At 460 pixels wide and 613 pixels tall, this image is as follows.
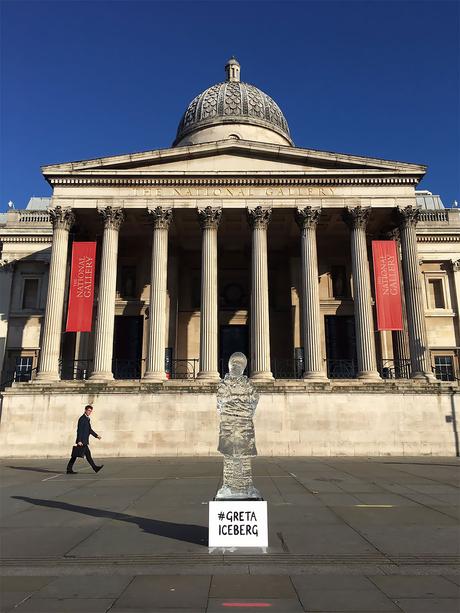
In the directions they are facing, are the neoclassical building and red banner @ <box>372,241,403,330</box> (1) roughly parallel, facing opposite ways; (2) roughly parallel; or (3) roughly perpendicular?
roughly parallel

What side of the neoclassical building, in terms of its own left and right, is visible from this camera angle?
front

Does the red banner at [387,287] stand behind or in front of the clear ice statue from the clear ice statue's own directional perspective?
behind

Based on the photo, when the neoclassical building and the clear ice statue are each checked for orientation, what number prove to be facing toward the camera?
2

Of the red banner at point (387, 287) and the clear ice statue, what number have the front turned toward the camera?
2

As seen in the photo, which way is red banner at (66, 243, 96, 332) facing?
toward the camera

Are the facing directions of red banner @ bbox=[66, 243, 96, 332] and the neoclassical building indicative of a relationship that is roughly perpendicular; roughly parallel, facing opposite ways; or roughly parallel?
roughly parallel

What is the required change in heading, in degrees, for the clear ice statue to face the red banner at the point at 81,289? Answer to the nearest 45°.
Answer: approximately 135° to its right

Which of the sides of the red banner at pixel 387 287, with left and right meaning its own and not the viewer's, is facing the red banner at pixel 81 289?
right

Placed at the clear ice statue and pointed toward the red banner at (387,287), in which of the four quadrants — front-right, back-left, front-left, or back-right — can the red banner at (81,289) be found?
front-left

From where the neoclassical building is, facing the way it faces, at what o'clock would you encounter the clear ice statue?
The clear ice statue is roughly at 12 o'clock from the neoclassical building.

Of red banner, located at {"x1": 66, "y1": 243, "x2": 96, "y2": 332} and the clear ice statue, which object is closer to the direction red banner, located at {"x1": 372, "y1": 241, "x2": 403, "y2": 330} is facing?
the clear ice statue

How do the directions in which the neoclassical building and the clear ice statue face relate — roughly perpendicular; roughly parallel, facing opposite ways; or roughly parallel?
roughly parallel

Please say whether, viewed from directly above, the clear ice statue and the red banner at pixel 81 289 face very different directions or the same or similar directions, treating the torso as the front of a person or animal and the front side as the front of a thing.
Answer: same or similar directions
